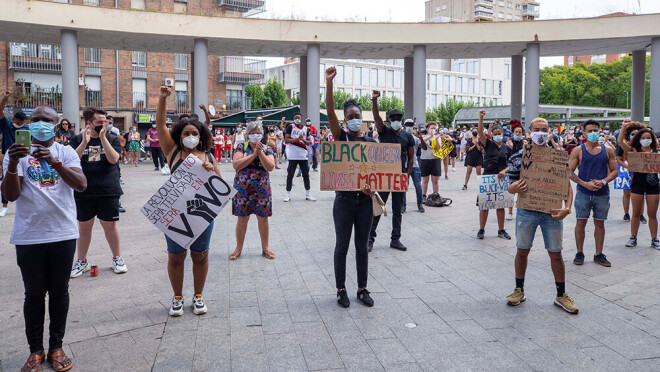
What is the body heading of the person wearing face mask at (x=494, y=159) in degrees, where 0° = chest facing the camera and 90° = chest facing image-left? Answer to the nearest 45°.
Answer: approximately 0°

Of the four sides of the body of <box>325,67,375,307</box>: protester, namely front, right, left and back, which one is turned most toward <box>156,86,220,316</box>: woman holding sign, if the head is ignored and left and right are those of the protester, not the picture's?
right

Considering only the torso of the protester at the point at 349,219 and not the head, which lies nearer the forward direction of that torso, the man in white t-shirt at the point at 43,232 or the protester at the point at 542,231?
the man in white t-shirt

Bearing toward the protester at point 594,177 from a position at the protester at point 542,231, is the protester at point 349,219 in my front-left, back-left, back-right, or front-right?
back-left

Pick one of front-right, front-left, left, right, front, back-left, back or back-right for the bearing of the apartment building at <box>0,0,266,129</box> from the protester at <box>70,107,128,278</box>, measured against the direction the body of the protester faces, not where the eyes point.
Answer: back

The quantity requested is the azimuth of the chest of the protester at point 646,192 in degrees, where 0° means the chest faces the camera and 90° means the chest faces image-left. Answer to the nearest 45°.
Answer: approximately 0°
